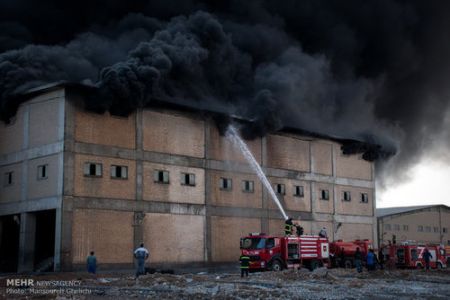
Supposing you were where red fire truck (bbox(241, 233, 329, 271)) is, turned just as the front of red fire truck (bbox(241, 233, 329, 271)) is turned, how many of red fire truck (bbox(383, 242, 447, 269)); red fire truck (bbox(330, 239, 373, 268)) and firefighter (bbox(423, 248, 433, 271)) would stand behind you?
3

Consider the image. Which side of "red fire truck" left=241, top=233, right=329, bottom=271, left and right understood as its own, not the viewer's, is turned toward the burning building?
right

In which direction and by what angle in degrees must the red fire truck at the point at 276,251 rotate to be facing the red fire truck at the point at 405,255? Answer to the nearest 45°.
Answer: approximately 180°

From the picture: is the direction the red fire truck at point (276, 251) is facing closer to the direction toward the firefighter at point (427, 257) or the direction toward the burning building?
the burning building

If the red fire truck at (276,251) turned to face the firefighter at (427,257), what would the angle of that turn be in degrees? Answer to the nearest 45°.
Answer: approximately 180°

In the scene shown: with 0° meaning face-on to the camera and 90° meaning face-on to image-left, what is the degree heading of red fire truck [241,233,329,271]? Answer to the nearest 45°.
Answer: approximately 45°

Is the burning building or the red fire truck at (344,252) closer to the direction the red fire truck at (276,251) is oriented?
the burning building

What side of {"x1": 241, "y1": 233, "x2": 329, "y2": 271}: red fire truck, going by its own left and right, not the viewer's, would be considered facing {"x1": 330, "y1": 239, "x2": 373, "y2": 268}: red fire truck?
back
